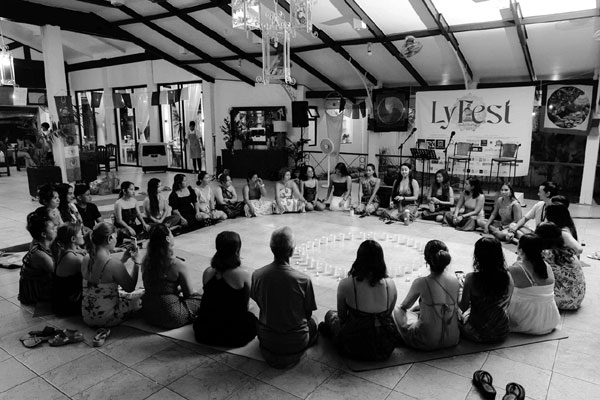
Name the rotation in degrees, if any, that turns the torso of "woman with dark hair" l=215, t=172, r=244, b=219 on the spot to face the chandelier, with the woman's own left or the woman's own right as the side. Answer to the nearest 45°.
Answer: approximately 45° to the woman's own right

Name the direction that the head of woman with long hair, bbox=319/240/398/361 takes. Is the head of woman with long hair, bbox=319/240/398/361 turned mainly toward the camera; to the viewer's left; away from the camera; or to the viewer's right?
away from the camera

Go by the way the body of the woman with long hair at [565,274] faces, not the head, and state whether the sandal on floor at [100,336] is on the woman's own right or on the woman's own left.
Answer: on the woman's own left

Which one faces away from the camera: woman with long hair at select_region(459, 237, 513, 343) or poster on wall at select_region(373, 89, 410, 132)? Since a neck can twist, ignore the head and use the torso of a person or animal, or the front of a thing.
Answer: the woman with long hair

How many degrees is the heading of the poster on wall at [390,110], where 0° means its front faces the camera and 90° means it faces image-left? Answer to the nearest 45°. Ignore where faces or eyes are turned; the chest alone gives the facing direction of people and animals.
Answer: approximately 0°

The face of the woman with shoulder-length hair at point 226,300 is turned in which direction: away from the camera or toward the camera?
away from the camera

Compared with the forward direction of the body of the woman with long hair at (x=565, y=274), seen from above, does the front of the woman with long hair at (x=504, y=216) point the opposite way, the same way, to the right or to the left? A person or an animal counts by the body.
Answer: to the left

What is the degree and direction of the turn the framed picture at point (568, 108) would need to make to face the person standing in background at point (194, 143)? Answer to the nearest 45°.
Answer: approximately 90° to its right

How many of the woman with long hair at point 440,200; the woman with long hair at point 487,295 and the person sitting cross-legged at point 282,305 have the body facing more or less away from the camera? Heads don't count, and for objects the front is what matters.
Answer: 2

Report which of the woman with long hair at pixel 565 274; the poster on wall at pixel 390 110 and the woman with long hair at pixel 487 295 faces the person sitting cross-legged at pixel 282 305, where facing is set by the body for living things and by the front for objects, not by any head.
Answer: the poster on wall

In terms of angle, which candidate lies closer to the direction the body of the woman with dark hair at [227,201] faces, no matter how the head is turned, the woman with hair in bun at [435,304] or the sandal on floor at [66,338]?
the woman with hair in bun

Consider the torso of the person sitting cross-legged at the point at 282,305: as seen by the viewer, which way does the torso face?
away from the camera

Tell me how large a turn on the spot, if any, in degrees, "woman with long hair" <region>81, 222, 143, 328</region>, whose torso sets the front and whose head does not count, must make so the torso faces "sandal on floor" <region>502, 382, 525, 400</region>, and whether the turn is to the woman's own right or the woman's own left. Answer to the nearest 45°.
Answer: approximately 90° to the woman's own right

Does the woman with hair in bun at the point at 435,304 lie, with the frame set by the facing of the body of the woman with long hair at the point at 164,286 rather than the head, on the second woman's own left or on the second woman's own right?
on the second woman's own right

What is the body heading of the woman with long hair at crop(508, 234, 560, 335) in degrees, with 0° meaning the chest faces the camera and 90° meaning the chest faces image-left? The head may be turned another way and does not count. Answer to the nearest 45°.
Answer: approximately 135°

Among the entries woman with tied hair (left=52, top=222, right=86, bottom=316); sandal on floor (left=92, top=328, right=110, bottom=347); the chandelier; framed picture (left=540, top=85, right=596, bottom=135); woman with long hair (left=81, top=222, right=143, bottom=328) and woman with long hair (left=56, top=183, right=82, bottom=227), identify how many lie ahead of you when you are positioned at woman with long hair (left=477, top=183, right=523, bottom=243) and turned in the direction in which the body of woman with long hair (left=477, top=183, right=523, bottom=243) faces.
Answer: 5
